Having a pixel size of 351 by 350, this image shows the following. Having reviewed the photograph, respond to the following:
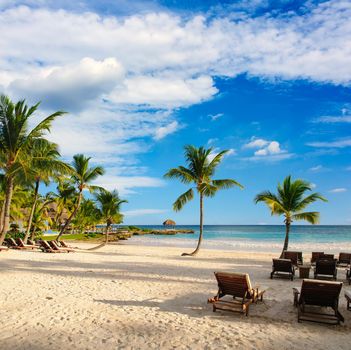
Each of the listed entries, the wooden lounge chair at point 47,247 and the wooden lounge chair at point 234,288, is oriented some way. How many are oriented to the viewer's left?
0

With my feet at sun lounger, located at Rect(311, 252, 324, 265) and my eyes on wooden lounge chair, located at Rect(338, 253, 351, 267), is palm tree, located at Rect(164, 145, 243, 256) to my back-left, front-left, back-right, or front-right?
back-left

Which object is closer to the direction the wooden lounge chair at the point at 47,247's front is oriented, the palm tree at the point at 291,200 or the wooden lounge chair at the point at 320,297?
the palm tree

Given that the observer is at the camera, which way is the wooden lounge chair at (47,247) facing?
facing to the right of the viewer

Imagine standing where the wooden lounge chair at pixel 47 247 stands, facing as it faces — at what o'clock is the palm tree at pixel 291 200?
The palm tree is roughly at 1 o'clock from the wooden lounge chair.

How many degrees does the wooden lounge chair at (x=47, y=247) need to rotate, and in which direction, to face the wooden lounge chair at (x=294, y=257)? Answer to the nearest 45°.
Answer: approximately 45° to its right

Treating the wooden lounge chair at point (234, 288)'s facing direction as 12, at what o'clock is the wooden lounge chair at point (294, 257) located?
the wooden lounge chair at point (294, 257) is roughly at 11 o'clock from the wooden lounge chair at point (234, 288).

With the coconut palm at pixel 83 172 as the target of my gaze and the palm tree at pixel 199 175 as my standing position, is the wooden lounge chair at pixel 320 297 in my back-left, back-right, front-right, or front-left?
back-left

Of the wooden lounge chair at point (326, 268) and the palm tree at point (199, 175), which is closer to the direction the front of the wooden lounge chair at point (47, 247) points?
the palm tree

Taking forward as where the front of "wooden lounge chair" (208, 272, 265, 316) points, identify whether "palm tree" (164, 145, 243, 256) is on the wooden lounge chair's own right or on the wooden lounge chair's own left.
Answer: on the wooden lounge chair's own left
